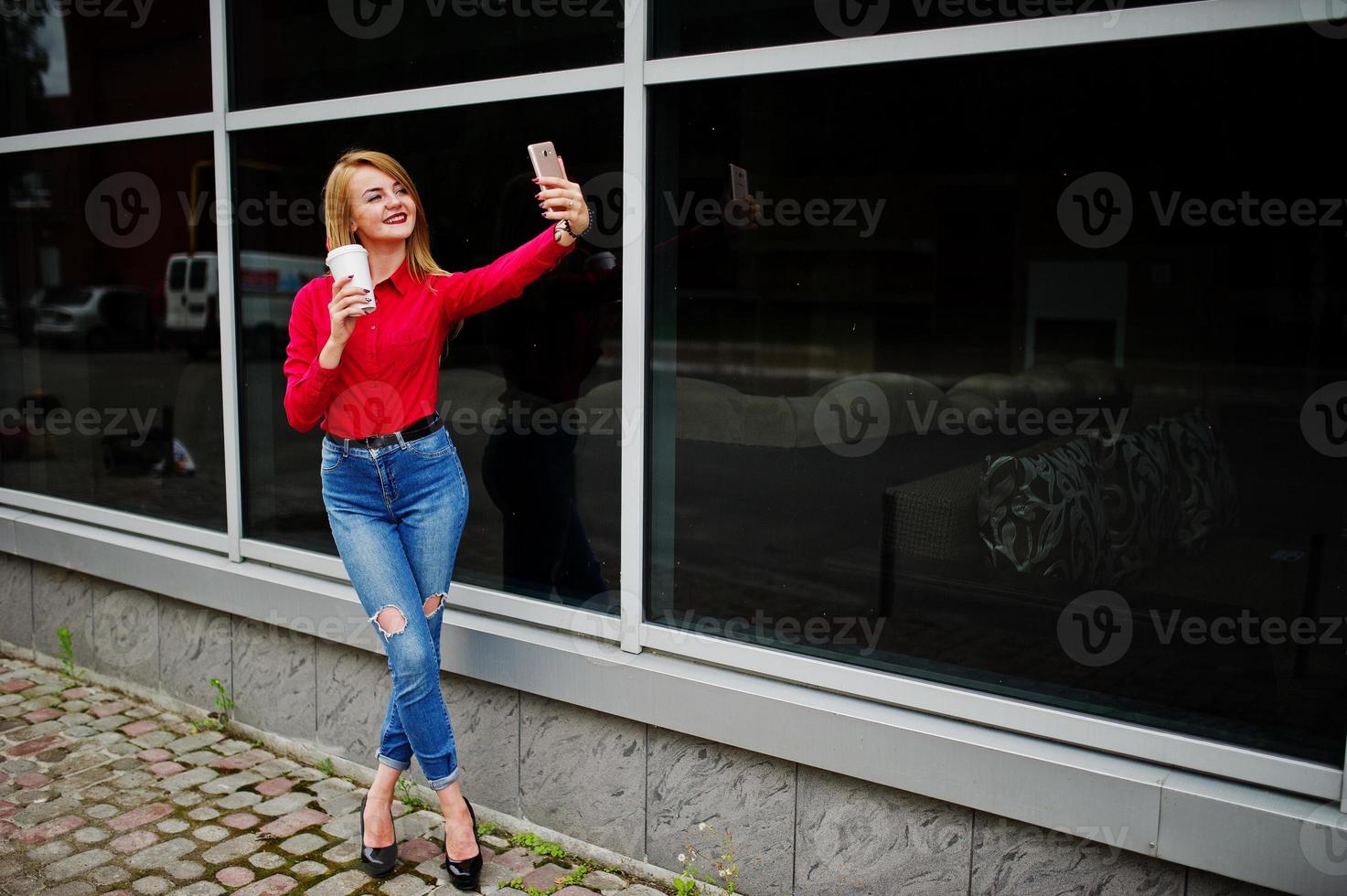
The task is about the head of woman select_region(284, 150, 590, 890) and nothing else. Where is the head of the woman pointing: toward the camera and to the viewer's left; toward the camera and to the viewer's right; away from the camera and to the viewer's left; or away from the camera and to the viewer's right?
toward the camera and to the viewer's right

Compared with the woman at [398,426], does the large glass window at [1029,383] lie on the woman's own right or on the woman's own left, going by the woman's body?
on the woman's own left

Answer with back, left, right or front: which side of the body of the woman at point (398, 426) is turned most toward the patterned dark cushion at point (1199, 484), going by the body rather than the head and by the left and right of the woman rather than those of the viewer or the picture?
left

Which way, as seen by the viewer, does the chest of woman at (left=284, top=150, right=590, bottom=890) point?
toward the camera

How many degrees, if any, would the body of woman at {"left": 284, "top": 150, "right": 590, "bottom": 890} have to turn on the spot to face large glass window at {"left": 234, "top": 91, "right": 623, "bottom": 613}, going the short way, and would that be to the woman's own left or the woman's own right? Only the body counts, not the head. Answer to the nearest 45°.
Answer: approximately 135° to the woman's own left

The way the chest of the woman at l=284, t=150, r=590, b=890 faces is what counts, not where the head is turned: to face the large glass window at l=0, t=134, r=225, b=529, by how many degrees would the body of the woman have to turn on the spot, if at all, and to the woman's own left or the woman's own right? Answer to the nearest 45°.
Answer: approximately 135° to the woman's own right

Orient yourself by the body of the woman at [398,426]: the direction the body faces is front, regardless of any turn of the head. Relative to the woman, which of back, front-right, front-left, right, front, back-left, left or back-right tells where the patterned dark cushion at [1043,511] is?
left

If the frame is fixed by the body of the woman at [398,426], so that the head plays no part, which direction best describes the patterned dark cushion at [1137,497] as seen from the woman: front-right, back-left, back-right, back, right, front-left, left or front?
left
